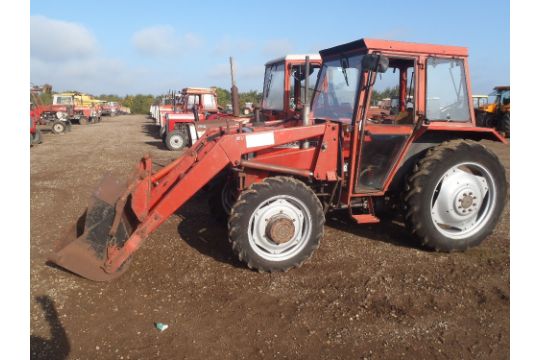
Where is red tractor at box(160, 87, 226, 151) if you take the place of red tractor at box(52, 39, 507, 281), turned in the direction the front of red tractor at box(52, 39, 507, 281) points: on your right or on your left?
on your right

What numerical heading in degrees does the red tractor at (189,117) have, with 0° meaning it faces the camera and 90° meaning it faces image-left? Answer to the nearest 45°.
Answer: approximately 45°

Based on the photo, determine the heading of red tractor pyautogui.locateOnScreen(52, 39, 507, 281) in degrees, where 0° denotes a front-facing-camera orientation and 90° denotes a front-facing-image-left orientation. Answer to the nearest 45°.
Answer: approximately 45°

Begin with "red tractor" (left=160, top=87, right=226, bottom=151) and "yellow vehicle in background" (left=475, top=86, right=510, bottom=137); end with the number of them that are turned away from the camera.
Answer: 0

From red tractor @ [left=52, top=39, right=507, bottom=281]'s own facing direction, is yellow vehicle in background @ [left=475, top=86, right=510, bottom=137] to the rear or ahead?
to the rear
